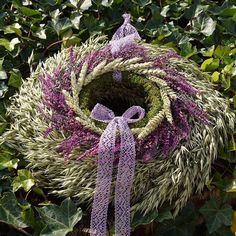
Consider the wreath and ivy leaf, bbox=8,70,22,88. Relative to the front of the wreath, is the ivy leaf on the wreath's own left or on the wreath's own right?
on the wreath's own right

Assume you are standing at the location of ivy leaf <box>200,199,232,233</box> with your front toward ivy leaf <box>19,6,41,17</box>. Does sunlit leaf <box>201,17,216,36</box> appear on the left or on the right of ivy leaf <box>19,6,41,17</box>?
right

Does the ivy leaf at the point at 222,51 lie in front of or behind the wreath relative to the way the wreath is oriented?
behind

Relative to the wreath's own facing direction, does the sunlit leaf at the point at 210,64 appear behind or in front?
behind

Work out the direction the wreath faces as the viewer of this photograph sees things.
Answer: facing the viewer

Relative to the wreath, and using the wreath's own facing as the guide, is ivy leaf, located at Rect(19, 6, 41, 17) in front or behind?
behind

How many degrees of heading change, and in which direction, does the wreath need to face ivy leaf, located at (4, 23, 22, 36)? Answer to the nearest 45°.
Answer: approximately 135° to its right

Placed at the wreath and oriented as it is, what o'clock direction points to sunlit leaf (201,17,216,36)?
The sunlit leaf is roughly at 7 o'clock from the wreath.
